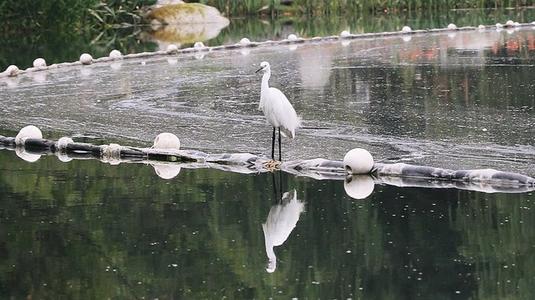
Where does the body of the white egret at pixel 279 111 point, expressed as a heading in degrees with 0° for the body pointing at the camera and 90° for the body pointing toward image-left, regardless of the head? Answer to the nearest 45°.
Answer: approximately 45°

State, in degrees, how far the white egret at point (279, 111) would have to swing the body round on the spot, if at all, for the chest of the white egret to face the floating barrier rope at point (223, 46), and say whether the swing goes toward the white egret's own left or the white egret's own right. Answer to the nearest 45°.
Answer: approximately 135° to the white egret's own right

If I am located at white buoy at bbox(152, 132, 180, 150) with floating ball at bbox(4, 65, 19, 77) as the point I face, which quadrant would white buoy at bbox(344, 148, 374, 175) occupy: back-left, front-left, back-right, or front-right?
back-right

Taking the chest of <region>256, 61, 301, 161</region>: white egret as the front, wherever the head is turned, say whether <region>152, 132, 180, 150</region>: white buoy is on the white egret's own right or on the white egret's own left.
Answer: on the white egret's own right

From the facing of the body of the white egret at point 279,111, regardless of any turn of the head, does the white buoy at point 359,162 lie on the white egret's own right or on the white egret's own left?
on the white egret's own left

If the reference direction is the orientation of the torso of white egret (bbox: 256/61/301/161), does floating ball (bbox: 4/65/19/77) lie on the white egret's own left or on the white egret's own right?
on the white egret's own right
